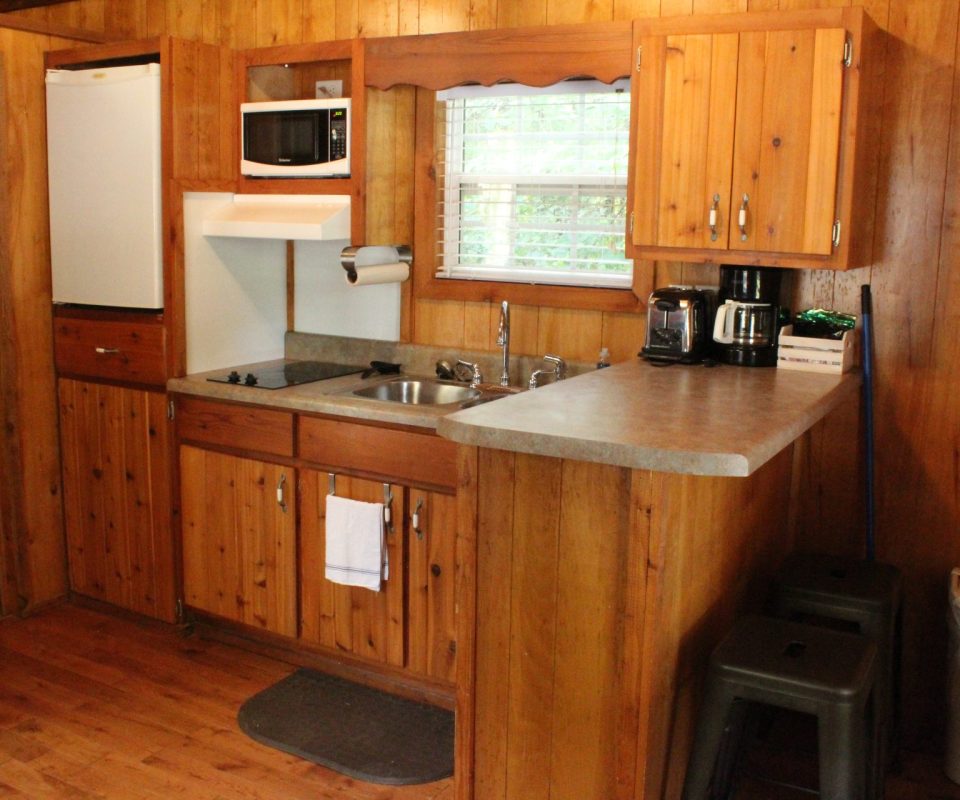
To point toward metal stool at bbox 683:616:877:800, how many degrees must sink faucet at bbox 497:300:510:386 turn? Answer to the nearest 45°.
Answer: approximately 45° to its left

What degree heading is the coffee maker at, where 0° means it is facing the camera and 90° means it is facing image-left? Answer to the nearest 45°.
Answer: approximately 45°

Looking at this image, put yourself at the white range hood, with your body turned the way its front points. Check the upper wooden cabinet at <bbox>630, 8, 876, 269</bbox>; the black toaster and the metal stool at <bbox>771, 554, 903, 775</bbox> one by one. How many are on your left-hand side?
3

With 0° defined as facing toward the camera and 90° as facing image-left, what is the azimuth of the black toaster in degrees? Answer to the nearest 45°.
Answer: approximately 45°

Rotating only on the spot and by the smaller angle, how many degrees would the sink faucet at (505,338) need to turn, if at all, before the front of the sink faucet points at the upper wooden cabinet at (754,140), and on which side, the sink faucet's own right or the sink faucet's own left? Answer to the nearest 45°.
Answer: approximately 90° to the sink faucet's own left

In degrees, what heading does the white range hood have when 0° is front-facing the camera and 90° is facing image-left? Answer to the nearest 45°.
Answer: approximately 45°

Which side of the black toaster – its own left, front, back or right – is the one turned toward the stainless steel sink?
right

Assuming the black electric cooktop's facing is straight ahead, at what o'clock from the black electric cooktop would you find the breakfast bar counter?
The breakfast bar counter is roughly at 10 o'clock from the black electric cooktop.
